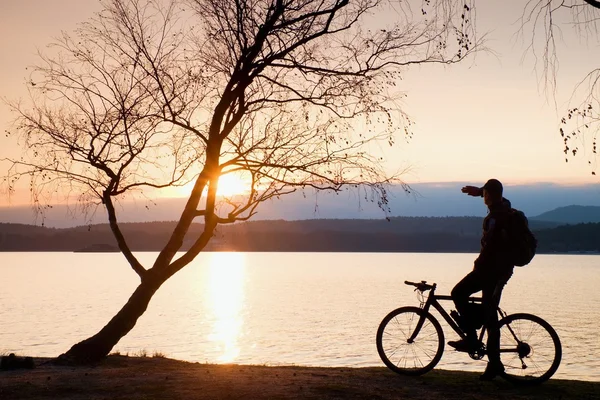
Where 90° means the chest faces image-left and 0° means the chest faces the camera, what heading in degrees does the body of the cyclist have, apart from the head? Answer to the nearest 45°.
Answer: approximately 90°

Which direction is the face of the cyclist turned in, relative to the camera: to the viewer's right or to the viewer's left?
to the viewer's left
